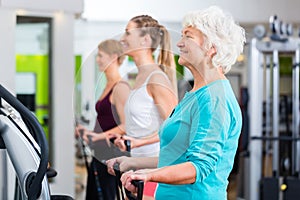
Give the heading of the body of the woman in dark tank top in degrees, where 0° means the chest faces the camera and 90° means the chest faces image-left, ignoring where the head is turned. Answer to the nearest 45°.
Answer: approximately 90°

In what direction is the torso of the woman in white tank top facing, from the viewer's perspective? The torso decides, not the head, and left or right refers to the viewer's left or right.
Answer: facing to the left of the viewer

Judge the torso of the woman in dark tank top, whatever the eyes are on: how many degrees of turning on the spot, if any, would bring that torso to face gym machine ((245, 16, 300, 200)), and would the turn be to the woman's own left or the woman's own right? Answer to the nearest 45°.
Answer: approximately 135° to the woman's own right

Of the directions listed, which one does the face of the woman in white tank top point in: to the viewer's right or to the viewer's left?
to the viewer's left

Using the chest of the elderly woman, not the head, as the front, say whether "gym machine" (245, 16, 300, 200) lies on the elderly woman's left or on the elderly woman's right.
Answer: on the elderly woman's right

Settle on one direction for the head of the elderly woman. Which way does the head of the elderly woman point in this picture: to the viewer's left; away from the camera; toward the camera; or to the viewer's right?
to the viewer's left

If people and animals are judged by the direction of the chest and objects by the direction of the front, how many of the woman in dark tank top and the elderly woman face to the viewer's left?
2

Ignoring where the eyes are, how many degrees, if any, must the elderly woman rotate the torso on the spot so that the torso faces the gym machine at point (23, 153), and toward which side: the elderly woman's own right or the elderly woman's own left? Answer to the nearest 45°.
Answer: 0° — they already face it

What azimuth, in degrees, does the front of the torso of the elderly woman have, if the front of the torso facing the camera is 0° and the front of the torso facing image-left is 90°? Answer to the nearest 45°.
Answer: approximately 90°

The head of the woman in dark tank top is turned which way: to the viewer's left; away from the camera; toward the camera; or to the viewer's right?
to the viewer's left
